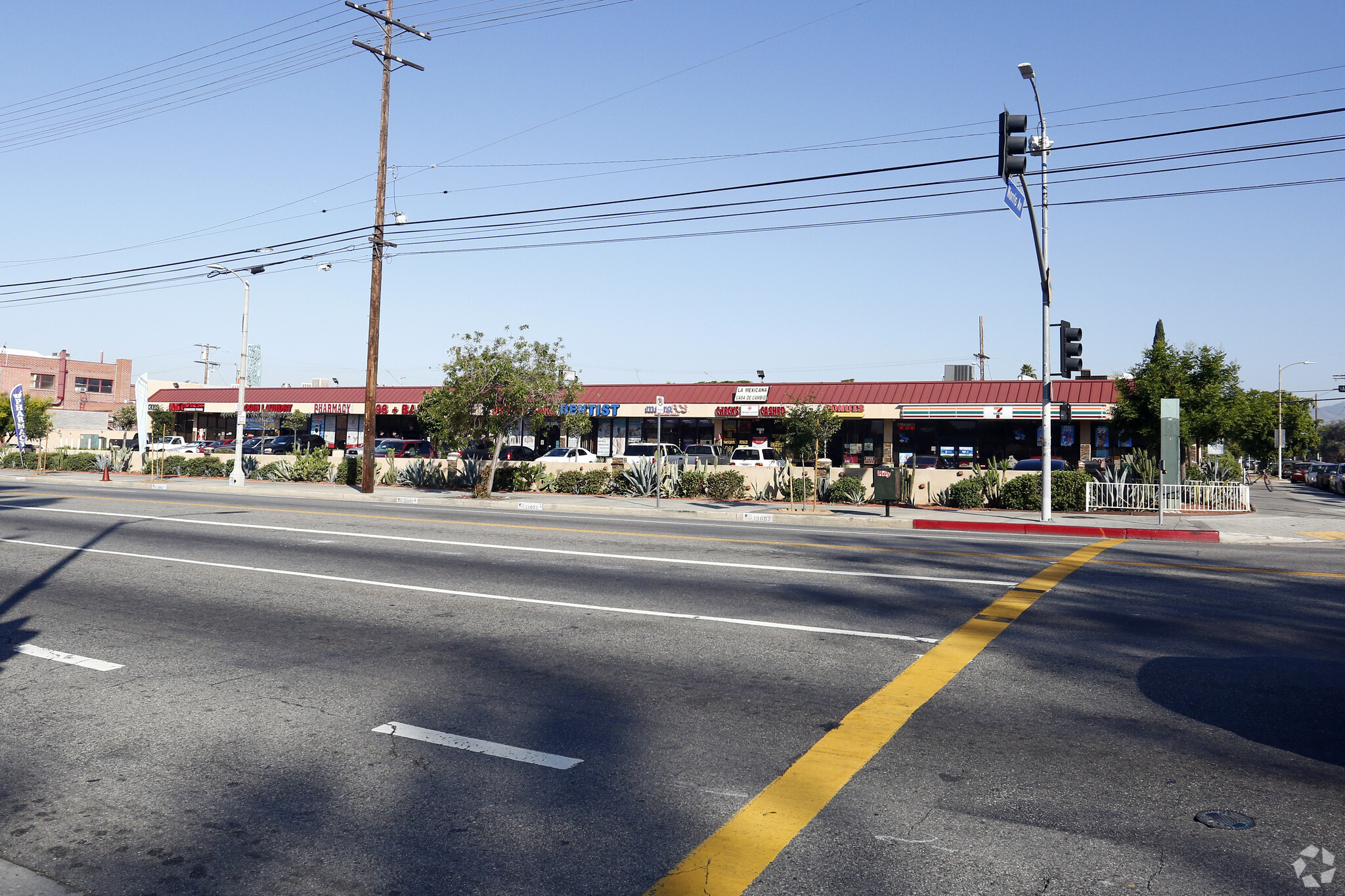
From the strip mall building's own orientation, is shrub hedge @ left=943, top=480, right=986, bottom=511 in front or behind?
in front

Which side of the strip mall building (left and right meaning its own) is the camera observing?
front

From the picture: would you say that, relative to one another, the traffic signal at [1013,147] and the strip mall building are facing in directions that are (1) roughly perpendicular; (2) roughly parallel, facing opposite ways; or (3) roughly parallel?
roughly perpendicular

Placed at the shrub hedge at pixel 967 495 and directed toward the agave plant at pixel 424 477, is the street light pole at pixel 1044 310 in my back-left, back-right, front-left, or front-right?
back-left

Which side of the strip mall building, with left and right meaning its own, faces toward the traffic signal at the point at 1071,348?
front

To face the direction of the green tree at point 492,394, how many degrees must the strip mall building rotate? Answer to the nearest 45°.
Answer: approximately 45° to its right

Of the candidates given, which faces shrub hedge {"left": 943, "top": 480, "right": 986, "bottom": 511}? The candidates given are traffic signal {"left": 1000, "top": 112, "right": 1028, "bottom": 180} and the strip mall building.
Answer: the strip mall building

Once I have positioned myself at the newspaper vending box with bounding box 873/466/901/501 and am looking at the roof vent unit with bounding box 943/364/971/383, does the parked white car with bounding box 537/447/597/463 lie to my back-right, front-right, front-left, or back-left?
front-left

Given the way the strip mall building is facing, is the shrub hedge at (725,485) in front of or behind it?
in front
